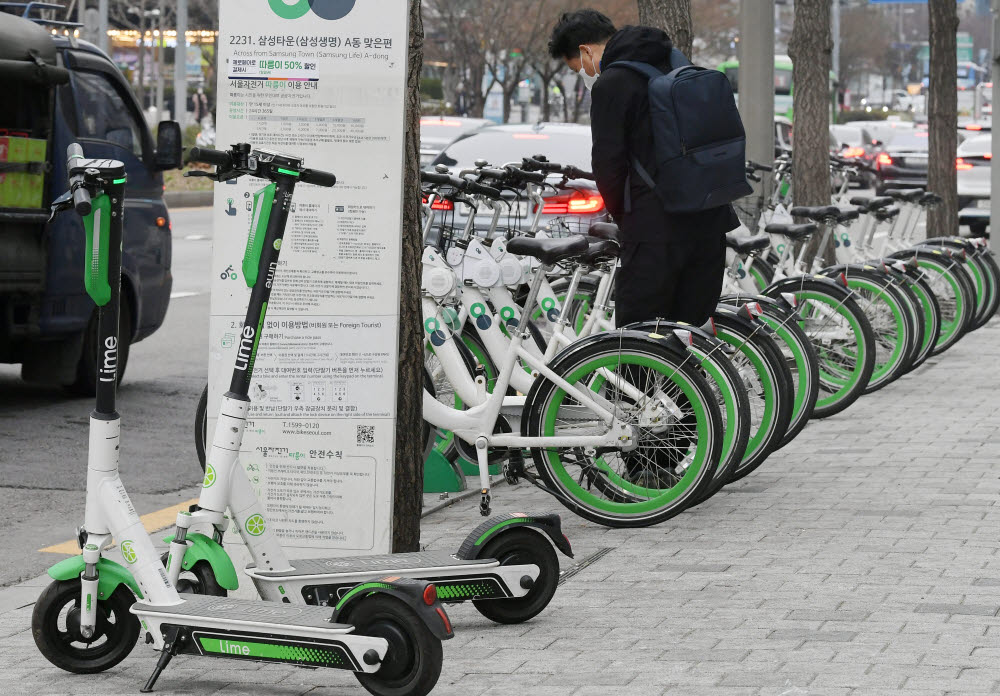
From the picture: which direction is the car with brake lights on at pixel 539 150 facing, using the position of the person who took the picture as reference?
facing away from the viewer

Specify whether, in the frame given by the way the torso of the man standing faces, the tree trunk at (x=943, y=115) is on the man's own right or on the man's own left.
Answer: on the man's own right

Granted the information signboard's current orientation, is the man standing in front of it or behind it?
behind

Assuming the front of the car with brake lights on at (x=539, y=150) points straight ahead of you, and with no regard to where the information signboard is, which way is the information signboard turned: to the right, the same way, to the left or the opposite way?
the opposite way

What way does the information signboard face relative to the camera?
toward the camera

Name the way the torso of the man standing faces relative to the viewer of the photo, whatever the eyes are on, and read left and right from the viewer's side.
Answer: facing to the left of the viewer

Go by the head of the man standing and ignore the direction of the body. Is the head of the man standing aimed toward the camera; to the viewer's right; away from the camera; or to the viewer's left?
to the viewer's left

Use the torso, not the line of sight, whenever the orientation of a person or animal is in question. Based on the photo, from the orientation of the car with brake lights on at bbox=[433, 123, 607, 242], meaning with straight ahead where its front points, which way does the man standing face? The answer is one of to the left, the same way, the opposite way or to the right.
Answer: to the left

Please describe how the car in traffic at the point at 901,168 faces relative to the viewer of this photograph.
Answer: facing away from the viewer

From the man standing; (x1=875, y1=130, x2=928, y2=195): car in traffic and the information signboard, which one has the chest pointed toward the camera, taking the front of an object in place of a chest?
the information signboard

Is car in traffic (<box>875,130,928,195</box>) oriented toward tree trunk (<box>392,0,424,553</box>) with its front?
no

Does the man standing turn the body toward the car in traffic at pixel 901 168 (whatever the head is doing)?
no

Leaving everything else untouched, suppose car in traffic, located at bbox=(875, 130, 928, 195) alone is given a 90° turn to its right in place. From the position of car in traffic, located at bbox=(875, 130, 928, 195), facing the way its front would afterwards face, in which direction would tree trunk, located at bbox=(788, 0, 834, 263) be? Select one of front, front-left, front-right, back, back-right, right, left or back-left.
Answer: right

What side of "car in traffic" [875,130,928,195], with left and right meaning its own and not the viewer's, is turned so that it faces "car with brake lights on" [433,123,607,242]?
back

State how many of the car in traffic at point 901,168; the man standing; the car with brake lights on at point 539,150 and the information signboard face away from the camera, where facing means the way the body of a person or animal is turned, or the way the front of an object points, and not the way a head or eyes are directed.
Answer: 2

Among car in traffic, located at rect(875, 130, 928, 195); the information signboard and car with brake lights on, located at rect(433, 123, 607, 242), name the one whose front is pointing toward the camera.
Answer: the information signboard
